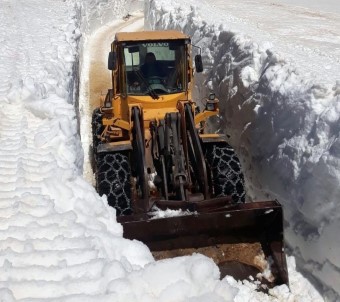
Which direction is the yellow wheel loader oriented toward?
toward the camera
